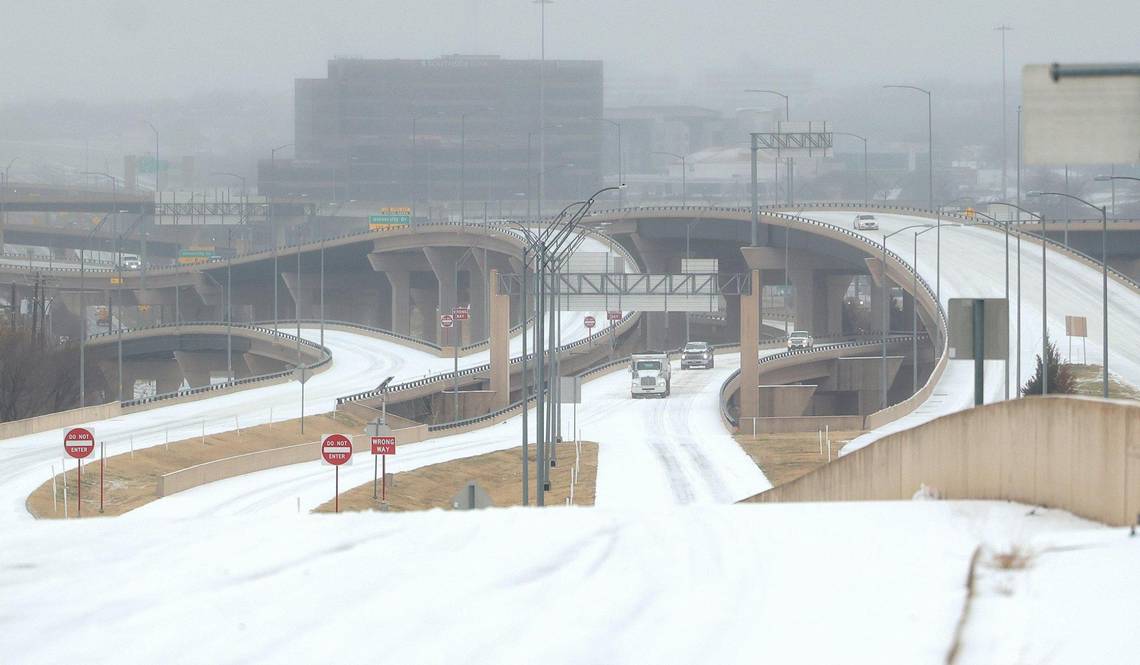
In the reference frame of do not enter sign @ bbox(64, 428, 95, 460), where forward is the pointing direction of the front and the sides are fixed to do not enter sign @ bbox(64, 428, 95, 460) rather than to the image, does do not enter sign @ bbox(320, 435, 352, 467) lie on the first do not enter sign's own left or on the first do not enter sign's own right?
on the first do not enter sign's own left

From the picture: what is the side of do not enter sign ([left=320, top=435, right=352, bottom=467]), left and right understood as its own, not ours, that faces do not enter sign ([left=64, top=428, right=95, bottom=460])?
right

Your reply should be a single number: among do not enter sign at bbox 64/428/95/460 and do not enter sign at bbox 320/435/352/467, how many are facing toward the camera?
2

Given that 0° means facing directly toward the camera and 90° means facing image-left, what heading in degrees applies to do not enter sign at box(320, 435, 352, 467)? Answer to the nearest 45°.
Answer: approximately 0°

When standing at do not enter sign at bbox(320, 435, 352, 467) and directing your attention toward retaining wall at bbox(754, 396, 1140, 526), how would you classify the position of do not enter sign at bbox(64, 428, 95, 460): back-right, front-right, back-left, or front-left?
back-right
